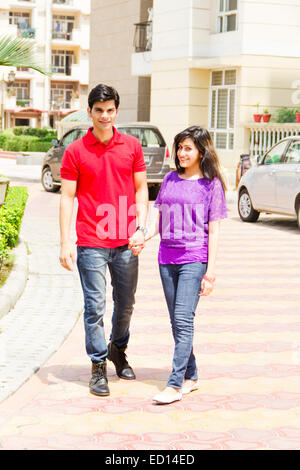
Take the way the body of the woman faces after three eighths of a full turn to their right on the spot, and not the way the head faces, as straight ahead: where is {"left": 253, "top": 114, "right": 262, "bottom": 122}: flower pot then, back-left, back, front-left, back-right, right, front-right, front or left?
front

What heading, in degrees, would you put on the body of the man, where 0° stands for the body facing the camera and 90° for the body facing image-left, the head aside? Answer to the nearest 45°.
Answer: approximately 0°

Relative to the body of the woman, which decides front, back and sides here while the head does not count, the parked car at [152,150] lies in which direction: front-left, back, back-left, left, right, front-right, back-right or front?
back-right

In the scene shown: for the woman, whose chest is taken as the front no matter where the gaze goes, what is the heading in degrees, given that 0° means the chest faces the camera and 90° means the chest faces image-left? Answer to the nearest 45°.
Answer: approximately 45°

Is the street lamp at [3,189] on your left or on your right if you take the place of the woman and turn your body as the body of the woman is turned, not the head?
on your right

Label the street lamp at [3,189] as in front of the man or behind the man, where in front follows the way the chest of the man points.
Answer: behind
